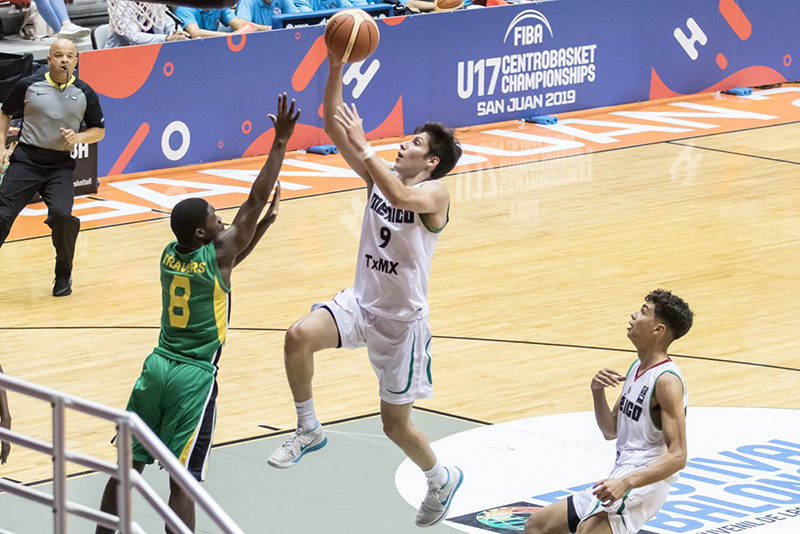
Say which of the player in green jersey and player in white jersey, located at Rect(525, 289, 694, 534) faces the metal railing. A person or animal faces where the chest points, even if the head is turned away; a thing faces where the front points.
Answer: the player in white jersey

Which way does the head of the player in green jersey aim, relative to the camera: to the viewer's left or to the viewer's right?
to the viewer's right

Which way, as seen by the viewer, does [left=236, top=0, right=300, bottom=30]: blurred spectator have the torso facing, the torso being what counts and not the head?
toward the camera

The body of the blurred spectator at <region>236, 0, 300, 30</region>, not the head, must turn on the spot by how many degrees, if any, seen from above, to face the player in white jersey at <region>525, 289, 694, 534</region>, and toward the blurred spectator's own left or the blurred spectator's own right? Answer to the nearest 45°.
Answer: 0° — they already face them

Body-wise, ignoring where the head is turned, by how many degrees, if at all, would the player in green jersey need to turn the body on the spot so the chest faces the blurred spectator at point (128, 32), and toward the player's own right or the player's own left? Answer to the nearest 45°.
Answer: approximately 45° to the player's own left

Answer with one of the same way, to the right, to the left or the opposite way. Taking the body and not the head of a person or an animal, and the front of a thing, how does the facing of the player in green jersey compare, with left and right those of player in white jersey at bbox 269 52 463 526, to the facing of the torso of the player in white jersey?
the opposite way

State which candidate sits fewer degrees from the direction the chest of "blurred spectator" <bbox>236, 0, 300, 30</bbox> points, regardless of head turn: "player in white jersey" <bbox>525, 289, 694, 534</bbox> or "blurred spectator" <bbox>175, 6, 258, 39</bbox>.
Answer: the player in white jersey

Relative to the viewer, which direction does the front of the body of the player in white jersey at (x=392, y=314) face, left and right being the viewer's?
facing the viewer and to the left of the viewer

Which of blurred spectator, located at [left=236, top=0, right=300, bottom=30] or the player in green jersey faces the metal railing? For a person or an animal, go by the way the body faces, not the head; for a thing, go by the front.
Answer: the blurred spectator

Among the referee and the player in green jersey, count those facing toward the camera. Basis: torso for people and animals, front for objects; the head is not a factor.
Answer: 1

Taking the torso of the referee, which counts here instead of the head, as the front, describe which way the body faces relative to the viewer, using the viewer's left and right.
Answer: facing the viewer

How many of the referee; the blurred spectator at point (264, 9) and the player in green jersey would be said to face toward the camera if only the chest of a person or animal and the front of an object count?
2
